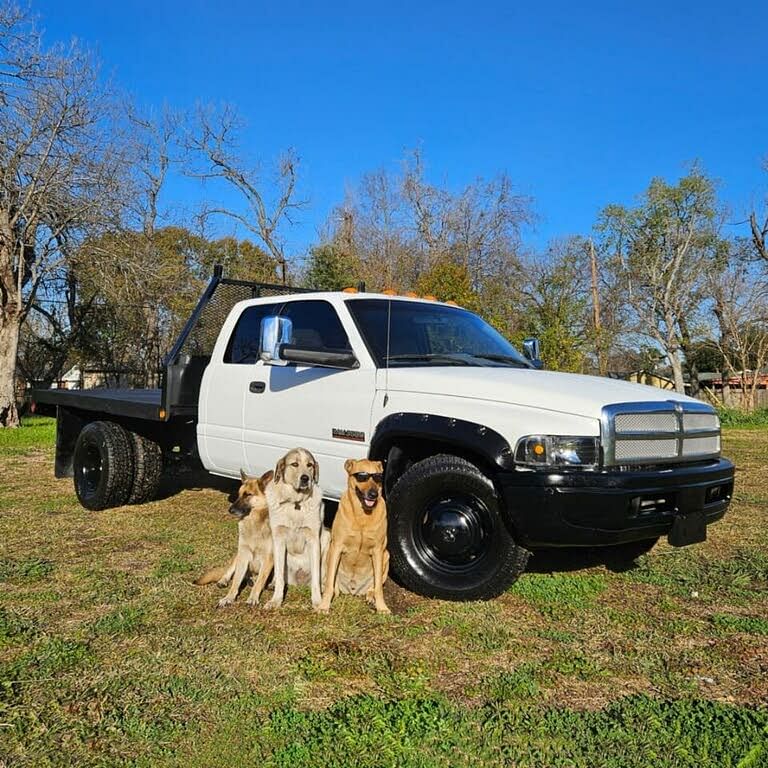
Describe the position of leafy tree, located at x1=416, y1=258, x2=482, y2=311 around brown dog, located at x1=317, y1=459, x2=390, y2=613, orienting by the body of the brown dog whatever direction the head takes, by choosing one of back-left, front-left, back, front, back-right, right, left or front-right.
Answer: back

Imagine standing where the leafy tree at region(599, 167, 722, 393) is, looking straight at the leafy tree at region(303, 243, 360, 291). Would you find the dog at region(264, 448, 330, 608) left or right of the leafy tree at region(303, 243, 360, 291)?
left

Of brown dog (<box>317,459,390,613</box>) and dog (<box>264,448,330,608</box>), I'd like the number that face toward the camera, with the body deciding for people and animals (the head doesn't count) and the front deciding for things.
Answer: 2

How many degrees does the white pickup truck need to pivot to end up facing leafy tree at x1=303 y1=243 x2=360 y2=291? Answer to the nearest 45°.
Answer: approximately 135° to its left

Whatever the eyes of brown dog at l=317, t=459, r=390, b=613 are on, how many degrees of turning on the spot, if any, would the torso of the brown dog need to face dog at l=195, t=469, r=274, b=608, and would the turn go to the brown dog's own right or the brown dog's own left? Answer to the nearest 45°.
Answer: approximately 90° to the brown dog's own right

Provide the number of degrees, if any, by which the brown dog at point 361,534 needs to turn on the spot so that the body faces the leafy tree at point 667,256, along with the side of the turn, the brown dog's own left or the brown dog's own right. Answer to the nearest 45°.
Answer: approximately 135° to the brown dog's own left
